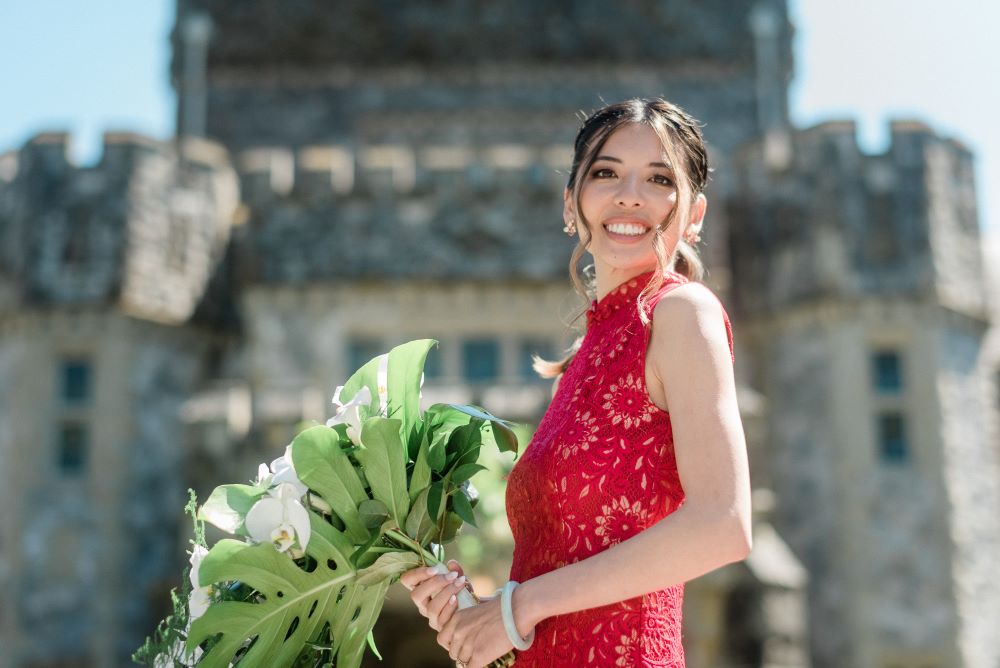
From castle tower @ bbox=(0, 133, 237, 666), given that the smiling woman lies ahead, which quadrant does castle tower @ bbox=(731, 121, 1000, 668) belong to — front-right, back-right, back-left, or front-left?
front-left

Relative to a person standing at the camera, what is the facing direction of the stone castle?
facing the viewer

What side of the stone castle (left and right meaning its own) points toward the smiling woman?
front

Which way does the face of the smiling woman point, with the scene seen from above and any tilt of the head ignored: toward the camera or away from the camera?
toward the camera

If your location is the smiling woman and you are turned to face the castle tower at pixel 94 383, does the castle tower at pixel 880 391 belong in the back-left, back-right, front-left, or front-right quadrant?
front-right
